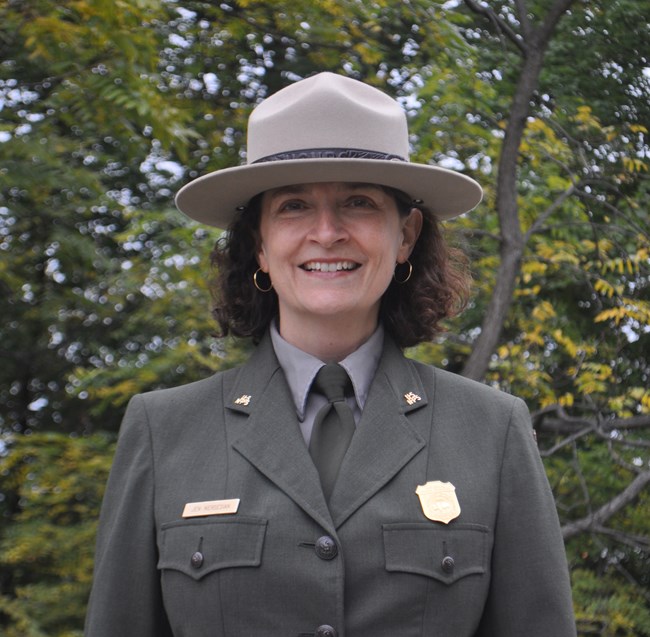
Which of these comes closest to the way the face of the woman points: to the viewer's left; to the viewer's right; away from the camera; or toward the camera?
toward the camera

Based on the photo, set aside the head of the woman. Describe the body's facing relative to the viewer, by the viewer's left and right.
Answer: facing the viewer
